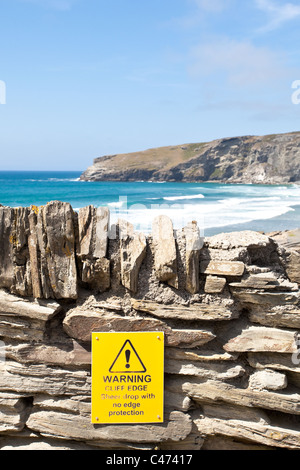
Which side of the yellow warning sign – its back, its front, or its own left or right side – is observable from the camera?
front
